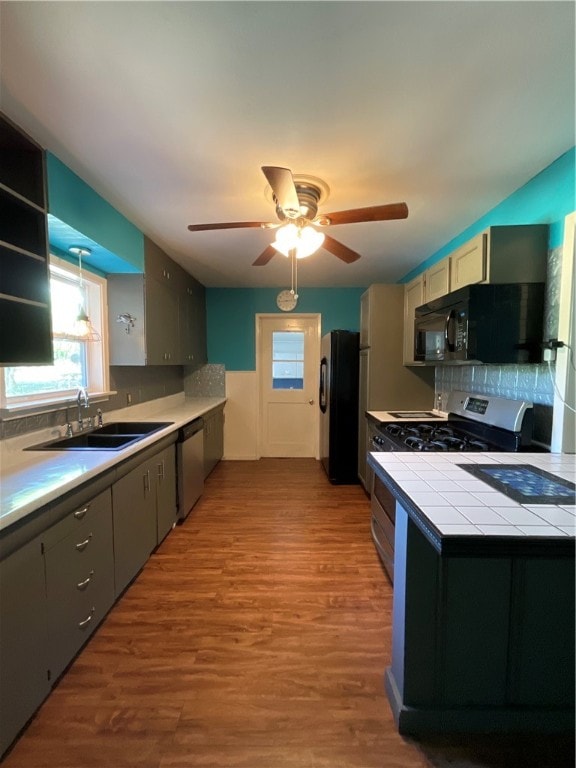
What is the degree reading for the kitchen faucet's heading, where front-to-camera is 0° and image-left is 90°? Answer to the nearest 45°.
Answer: approximately 315°

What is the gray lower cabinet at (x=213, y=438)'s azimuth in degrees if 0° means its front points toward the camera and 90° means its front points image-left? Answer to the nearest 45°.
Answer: approximately 270°

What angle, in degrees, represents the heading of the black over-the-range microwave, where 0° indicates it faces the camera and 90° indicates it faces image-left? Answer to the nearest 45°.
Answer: approximately 90°

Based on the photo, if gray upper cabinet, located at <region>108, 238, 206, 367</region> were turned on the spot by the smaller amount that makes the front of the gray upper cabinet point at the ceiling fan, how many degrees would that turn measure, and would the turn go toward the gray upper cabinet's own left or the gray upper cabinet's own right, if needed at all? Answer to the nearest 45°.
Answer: approximately 45° to the gray upper cabinet's own right

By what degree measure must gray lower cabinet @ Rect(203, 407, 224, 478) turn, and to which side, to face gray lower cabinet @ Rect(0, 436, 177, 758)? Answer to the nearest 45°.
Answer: approximately 90° to its right

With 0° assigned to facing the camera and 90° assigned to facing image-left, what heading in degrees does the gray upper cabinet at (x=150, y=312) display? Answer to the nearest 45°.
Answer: approximately 270°

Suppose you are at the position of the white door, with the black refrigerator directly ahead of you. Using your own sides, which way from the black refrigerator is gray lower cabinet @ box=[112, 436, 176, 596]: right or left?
right

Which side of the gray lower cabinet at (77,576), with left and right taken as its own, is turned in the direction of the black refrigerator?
left

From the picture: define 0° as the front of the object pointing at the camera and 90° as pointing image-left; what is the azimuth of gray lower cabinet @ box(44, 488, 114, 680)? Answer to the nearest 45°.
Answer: approximately 315°

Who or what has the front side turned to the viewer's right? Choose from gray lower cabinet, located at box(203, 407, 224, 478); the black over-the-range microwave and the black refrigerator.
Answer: the gray lower cabinet

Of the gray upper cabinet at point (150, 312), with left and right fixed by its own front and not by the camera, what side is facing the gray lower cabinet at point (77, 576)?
right
